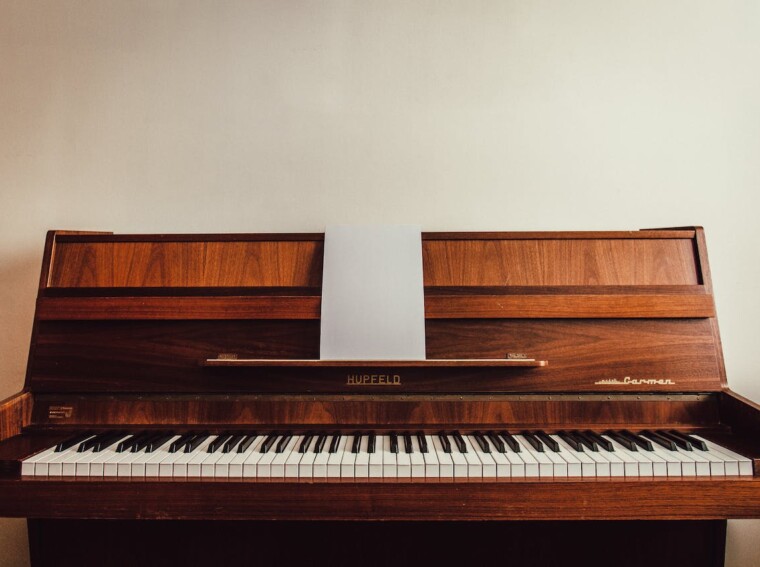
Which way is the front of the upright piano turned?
toward the camera
